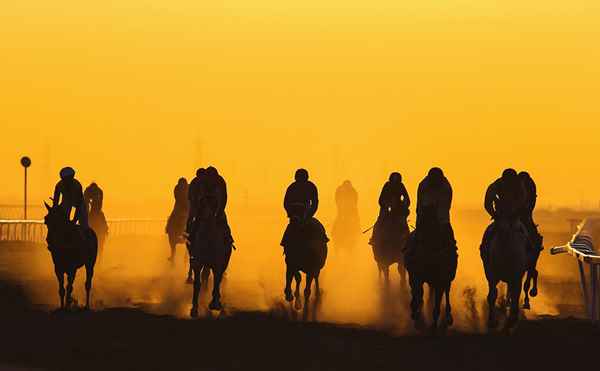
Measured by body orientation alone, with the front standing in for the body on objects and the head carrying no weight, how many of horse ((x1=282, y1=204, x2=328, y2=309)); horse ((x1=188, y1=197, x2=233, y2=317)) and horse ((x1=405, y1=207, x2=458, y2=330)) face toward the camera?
3

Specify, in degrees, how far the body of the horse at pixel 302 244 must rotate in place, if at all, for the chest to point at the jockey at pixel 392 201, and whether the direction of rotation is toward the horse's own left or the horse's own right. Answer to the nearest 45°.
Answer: approximately 135° to the horse's own left

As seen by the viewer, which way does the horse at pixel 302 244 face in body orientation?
toward the camera

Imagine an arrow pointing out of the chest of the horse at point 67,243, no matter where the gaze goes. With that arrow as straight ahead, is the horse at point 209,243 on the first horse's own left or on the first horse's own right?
on the first horse's own left

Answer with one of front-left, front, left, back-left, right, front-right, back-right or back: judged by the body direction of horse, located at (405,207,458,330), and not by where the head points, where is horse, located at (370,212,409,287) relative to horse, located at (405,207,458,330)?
back

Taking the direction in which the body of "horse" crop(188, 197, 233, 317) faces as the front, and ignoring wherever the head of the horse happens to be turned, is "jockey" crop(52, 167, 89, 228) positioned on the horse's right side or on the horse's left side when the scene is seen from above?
on the horse's right side

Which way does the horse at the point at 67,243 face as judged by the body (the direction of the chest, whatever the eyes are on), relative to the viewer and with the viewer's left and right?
facing the viewer and to the left of the viewer

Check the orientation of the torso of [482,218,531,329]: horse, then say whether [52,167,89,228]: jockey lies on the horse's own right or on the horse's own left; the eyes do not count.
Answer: on the horse's own right
